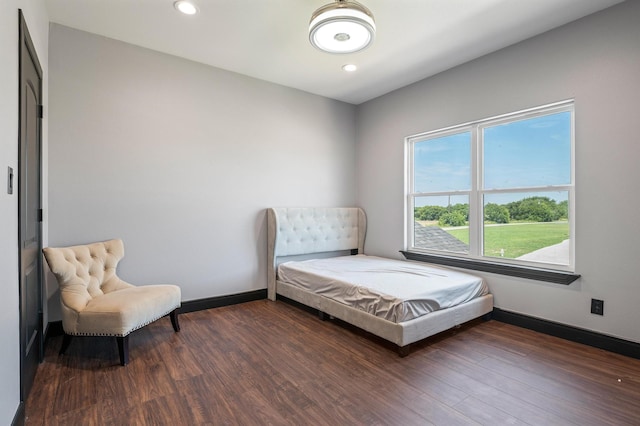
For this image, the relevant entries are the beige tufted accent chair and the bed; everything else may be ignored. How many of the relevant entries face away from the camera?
0

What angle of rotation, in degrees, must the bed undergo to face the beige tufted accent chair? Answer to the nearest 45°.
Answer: approximately 90° to its right

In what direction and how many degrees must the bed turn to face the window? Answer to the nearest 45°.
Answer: approximately 45° to its left

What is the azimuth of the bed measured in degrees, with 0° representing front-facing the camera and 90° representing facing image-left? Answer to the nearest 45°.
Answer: approximately 315°

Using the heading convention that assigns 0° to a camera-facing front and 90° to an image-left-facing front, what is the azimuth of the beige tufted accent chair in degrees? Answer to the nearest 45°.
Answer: approximately 315°
